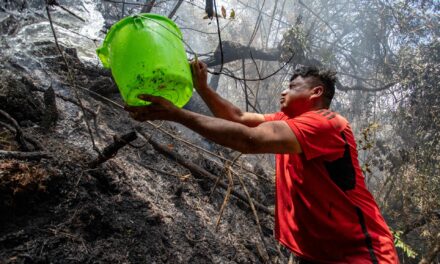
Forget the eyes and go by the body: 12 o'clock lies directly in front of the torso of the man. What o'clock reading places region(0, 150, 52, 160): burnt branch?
The burnt branch is roughly at 12 o'clock from the man.

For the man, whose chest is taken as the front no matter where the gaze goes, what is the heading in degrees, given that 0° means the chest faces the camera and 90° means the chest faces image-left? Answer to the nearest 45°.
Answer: approximately 90°

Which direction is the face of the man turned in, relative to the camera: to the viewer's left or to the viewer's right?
to the viewer's left

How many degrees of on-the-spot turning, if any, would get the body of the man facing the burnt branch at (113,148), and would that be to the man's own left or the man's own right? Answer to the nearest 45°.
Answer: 0° — they already face it

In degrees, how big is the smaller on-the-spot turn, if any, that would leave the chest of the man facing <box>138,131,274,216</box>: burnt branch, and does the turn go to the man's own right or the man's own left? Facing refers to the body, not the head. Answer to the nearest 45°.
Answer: approximately 45° to the man's own right

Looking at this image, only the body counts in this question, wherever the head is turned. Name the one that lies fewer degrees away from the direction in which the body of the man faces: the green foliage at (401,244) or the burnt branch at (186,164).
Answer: the burnt branch

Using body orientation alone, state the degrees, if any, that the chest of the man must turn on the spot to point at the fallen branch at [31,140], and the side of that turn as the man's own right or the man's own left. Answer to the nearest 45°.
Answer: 0° — they already face it
